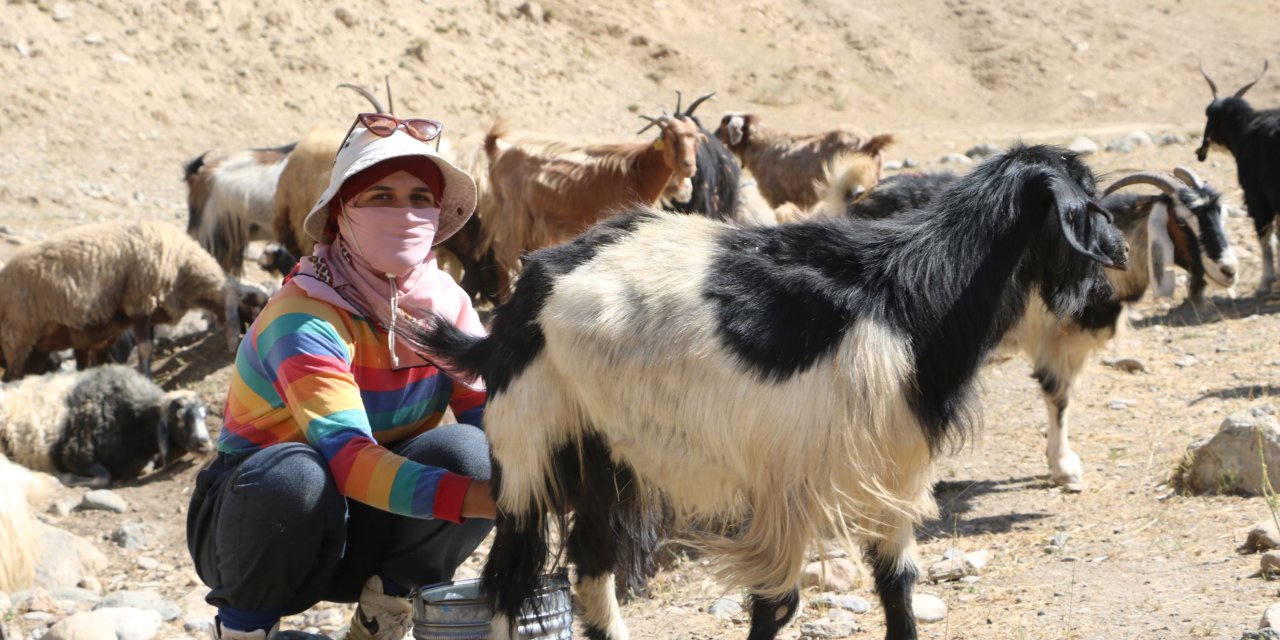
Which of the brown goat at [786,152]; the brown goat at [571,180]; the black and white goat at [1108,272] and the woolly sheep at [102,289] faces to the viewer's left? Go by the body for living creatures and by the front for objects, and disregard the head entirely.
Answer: the brown goat at [786,152]

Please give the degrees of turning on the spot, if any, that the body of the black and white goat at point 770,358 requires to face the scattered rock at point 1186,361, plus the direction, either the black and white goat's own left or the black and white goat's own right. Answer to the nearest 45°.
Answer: approximately 45° to the black and white goat's own left

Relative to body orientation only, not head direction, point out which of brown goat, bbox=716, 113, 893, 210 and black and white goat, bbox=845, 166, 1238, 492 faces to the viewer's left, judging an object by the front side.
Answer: the brown goat

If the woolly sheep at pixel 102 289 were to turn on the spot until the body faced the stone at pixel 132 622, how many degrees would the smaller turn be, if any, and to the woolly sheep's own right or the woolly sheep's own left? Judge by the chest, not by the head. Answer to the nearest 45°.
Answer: approximately 90° to the woolly sheep's own right

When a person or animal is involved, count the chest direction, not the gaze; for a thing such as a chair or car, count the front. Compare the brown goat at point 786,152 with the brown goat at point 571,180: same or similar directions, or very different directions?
very different directions

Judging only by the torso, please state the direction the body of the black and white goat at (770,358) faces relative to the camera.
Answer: to the viewer's right

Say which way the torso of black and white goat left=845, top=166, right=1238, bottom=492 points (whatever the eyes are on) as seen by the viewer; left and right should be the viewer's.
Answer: facing to the right of the viewer

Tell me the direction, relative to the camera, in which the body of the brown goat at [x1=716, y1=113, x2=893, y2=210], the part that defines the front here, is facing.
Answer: to the viewer's left

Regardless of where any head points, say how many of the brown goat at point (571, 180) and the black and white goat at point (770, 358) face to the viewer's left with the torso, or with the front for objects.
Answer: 0

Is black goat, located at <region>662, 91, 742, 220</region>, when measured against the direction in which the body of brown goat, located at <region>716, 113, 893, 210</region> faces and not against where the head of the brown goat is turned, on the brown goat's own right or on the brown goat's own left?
on the brown goat's own left

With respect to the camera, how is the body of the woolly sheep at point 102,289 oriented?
to the viewer's right

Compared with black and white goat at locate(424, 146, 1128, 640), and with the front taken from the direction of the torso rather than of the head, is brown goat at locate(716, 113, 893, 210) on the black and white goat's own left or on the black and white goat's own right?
on the black and white goat's own left
